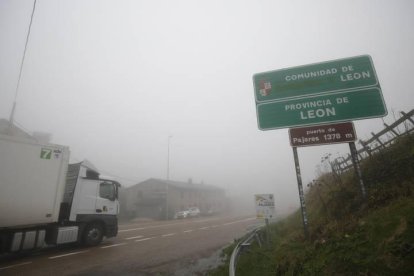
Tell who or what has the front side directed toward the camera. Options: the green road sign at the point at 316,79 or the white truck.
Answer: the green road sign

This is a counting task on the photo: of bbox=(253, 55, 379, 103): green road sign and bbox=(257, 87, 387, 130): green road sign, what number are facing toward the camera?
2

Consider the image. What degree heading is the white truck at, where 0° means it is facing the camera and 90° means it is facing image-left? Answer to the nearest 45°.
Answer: approximately 225°

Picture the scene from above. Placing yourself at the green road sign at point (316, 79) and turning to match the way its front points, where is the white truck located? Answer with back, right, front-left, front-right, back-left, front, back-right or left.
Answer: right

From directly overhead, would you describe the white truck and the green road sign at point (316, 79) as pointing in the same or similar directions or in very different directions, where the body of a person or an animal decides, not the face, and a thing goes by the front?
very different directions

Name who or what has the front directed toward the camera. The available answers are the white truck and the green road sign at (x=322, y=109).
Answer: the green road sign

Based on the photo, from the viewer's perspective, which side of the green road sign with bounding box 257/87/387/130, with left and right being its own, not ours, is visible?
front

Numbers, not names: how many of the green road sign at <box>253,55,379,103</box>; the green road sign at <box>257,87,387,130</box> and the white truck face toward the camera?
2

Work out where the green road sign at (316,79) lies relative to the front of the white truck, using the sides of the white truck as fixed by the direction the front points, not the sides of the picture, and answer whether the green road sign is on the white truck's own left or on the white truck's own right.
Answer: on the white truck's own right

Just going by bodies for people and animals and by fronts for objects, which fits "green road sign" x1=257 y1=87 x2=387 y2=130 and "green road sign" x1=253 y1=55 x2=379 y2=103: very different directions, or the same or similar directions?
same or similar directions

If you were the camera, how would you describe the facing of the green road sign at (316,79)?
facing the viewer
